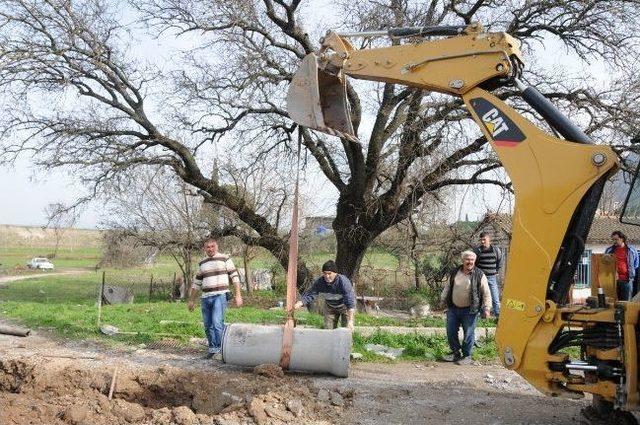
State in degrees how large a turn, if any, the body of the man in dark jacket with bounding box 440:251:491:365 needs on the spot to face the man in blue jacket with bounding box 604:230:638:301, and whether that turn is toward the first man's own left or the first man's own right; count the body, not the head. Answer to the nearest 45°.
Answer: approximately 180°

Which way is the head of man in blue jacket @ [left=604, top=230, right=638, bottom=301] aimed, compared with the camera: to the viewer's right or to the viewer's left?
to the viewer's left

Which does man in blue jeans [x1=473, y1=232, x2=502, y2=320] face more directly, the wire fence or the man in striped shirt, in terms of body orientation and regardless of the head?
the man in striped shirt

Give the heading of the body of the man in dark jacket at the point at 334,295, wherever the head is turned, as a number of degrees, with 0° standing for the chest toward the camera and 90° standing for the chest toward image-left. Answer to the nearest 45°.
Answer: approximately 45°

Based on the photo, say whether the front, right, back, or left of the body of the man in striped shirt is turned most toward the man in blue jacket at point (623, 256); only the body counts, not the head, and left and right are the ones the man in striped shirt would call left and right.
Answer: left

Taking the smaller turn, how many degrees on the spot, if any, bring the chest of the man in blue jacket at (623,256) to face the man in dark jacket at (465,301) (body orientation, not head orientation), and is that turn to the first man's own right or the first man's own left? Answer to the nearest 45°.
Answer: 0° — they already face them

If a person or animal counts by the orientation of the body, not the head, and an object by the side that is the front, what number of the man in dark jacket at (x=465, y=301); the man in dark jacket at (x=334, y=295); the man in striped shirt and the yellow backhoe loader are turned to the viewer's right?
1

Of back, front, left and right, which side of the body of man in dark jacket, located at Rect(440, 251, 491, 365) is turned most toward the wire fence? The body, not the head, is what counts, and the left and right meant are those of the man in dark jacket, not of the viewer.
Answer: right

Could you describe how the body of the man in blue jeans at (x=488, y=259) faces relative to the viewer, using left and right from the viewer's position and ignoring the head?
facing the viewer and to the left of the viewer

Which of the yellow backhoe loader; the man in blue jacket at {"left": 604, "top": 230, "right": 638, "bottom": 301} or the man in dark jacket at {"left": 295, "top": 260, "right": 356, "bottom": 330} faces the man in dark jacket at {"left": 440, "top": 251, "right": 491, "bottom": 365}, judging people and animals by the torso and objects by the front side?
the man in blue jacket at {"left": 604, "top": 230, "right": 638, "bottom": 301}

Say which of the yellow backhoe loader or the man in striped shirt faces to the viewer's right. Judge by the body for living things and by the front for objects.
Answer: the yellow backhoe loader

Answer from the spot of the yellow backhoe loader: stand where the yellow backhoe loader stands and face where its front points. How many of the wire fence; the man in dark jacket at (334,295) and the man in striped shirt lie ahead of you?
0

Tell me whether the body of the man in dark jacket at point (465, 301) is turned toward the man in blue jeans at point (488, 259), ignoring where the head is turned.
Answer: no

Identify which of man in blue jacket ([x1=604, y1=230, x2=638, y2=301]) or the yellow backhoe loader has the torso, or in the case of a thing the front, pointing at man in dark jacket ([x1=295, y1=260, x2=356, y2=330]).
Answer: man in blue jacket ([x1=604, y1=230, x2=638, y2=301])

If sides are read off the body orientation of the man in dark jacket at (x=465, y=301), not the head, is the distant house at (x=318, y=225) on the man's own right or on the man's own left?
on the man's own right

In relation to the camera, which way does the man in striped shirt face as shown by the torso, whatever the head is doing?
toward the camera

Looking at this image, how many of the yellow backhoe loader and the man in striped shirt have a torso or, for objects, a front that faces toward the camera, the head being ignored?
1

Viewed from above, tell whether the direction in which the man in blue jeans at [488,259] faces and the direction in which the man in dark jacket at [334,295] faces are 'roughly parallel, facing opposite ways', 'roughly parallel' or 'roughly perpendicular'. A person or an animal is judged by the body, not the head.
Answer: roughly parallel
